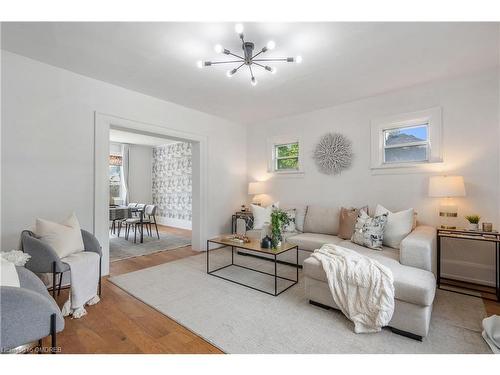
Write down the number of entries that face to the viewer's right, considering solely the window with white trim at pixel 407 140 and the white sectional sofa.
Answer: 0

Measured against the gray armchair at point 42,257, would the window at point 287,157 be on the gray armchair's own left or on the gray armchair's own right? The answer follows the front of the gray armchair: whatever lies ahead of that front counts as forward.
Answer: on the gray armchair's own left

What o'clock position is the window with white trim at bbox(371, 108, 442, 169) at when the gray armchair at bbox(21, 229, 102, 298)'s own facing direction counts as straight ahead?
The window with white trim is roughly at 11 o'clock from the gray armchair.

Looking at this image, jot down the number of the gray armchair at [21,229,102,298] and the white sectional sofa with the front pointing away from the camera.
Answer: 0

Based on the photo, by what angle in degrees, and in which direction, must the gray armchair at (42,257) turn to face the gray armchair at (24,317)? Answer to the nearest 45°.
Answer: approximately 45° to its right

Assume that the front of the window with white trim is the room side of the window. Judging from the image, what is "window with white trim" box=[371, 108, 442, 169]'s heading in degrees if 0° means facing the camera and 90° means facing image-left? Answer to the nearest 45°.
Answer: approximately 45°

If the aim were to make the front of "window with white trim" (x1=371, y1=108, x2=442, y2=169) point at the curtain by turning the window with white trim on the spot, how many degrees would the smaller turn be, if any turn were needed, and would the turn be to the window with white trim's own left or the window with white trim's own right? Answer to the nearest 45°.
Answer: approximately 45° to the window with white trim's own right

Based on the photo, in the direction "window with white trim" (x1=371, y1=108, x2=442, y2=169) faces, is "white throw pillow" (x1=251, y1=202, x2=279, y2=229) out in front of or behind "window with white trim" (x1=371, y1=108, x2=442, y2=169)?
in front

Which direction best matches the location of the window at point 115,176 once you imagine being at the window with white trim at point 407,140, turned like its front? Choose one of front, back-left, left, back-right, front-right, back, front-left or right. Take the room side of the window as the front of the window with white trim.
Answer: front-right

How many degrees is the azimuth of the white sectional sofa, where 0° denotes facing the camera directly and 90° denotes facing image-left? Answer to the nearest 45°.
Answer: approximately 45°

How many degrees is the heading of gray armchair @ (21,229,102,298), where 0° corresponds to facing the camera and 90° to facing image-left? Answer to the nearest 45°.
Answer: approximately 315°
